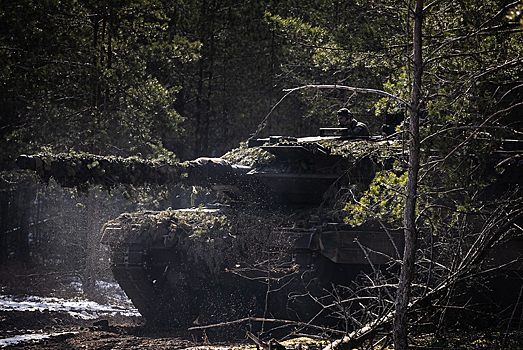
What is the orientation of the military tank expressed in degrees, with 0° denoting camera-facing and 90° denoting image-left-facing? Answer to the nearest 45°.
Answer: approximately 45°

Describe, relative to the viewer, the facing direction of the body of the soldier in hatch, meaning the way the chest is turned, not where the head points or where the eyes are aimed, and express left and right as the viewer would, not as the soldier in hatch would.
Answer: facing to the left of the viewer

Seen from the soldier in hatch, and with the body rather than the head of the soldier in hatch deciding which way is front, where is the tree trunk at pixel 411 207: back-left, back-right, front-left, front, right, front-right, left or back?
left
